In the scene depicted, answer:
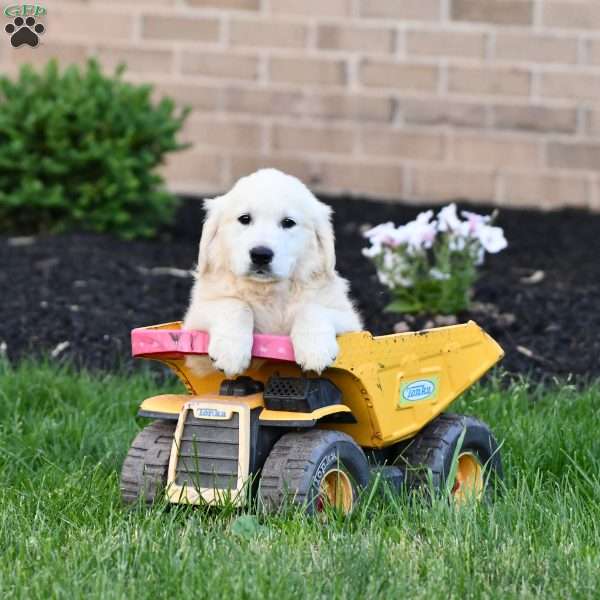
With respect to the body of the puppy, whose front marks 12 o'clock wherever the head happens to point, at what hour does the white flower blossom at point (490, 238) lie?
The white flower blossom is roughly at 7 o'clock from the puppy.

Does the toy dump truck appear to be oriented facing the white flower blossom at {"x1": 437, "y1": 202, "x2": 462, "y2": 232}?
no

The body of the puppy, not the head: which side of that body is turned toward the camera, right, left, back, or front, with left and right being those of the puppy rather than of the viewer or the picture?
front

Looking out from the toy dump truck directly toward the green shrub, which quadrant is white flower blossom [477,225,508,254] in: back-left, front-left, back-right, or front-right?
front-right

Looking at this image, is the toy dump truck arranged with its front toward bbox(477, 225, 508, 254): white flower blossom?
no

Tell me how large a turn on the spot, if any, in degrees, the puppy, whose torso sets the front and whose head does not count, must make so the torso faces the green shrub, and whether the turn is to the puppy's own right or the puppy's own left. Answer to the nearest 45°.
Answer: approximately 180°

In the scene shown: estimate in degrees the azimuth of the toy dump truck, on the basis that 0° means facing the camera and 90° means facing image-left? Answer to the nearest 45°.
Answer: approximately 45°

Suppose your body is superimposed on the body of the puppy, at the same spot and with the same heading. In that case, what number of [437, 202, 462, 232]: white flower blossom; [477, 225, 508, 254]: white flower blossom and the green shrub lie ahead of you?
0
